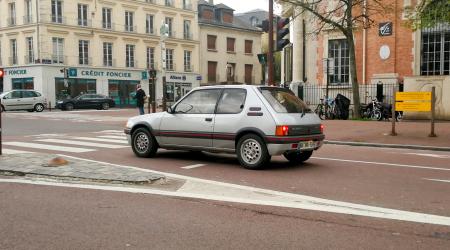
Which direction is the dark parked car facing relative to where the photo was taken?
to the viewer's left

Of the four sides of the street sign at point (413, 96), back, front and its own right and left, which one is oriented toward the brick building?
back

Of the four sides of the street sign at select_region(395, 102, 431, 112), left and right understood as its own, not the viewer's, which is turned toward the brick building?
back

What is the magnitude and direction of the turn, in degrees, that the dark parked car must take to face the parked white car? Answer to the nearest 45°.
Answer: approximately 45° to its left

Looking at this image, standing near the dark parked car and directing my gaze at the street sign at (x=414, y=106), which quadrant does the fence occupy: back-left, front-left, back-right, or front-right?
front-left

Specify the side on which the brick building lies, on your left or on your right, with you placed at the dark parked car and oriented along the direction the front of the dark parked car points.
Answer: on your left

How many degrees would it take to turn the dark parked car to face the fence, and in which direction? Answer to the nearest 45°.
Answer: approximately 135° to its left

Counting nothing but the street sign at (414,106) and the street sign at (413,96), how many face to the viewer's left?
0

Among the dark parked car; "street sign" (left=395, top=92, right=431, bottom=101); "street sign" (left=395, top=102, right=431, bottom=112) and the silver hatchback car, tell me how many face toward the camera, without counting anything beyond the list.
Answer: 2

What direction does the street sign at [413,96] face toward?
toward the camera

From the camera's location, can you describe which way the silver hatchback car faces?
facing away from the viewer and to the left of the viewer

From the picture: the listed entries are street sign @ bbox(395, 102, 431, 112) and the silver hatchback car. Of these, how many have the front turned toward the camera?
1

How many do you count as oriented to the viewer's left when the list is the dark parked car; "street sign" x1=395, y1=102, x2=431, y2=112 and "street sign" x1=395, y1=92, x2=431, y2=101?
1

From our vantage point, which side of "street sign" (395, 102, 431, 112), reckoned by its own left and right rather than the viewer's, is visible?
front
